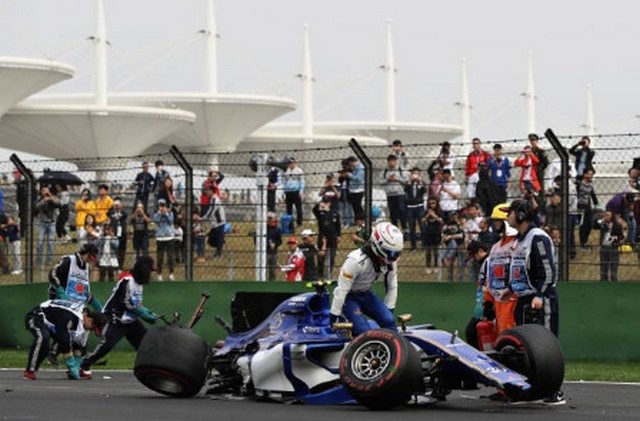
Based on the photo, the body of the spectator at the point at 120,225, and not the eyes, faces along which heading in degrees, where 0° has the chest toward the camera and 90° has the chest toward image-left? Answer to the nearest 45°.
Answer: approximately 0°

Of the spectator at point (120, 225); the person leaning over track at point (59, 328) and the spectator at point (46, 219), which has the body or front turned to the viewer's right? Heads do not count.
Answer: the person leaning over track

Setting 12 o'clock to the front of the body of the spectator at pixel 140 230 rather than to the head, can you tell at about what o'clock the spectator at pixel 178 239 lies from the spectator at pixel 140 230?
the spectator at pixel 178 239 is roughly at 10 o'clock from the spectator at pixel 140 230.

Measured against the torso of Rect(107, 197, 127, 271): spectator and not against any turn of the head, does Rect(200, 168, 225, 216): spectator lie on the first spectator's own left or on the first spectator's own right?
on the first spectator's own left

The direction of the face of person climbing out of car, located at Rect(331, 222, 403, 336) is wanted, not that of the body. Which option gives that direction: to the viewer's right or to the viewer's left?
to the viewer's right

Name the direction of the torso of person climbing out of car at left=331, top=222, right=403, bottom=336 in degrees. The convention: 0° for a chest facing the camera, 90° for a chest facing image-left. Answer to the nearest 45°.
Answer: approximately 315°

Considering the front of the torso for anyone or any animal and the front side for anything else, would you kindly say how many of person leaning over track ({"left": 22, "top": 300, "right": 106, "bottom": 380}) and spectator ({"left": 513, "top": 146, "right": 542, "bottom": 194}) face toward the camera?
1

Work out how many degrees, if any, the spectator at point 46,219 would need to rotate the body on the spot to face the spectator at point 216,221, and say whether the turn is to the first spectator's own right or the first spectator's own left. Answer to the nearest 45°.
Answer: approximately 45° to the first spectator's own left
